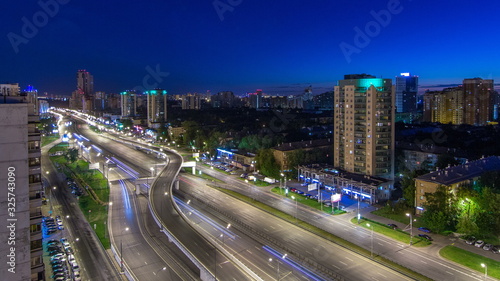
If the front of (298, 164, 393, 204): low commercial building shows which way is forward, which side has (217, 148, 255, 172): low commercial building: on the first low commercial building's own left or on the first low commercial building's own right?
on the first low commercial building's own right

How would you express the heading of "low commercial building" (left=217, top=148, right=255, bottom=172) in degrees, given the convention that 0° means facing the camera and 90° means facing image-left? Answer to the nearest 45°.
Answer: approximately 45°

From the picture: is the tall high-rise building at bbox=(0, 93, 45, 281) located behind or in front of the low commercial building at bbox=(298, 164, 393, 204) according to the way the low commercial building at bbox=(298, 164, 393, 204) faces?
in front

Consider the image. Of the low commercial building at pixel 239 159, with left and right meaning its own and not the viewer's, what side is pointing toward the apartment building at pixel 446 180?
left

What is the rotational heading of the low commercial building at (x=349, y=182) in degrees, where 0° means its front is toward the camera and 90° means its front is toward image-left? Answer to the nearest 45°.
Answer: approximately 45°

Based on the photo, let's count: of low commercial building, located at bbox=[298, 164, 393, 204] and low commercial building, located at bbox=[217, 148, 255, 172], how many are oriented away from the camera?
0

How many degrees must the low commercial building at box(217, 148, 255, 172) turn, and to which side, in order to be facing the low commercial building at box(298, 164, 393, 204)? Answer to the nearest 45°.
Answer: approximately 90° to its left
